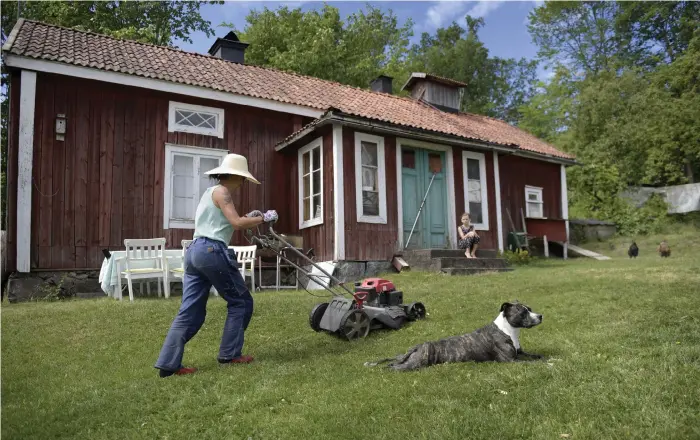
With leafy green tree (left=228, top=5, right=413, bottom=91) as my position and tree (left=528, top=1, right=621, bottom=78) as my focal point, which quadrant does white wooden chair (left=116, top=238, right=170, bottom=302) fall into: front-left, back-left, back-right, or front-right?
back-right

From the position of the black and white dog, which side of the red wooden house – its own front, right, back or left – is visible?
front

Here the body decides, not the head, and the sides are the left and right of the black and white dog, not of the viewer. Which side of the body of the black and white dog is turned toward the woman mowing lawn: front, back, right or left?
back

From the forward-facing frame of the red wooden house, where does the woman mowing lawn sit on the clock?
The woman mowing lawn is roughly at 1 o'clock from the red wooden house.

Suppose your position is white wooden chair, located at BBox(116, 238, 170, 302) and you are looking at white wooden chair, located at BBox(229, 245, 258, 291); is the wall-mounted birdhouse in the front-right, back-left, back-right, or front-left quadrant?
back-left

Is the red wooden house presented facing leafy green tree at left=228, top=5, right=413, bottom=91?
no

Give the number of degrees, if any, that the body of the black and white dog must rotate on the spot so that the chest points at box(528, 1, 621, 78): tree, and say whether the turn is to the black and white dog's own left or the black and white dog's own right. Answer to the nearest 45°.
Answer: approximately 90° to the black and white dog's own left

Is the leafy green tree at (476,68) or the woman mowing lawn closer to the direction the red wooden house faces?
the woman mowing lawn

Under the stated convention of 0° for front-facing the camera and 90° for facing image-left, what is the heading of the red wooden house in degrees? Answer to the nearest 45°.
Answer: approximately 315°

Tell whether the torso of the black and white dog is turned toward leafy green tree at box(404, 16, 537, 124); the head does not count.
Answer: no

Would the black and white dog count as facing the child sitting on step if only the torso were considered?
no

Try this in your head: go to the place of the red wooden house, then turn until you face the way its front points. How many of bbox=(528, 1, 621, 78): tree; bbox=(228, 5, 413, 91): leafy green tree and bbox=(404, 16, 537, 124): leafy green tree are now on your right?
0

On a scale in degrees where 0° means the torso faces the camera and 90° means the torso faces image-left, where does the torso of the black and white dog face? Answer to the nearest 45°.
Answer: approximately 270°
